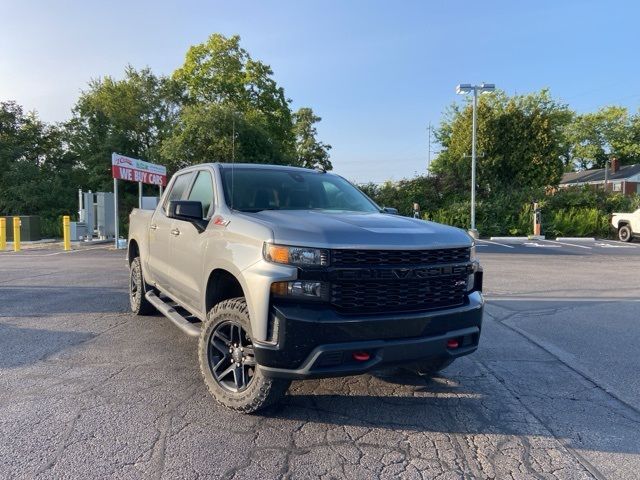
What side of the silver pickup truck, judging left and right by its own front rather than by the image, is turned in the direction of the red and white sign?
back

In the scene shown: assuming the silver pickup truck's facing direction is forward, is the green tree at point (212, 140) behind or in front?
behind

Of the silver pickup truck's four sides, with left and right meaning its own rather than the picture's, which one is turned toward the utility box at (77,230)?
back

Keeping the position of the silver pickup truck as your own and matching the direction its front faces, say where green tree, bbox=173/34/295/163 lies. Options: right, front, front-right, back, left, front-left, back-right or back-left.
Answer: back-left

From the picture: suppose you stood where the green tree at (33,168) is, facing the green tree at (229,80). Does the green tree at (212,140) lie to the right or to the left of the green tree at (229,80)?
right

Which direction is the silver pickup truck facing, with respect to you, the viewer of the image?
facing the viewer and to the right of the viewer

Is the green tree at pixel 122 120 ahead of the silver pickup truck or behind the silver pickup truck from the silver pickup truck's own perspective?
behind

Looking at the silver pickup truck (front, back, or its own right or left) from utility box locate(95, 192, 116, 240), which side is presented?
back

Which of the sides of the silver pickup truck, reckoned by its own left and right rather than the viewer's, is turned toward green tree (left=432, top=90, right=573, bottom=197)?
left

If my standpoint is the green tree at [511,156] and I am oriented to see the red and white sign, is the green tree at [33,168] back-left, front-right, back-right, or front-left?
front-right
